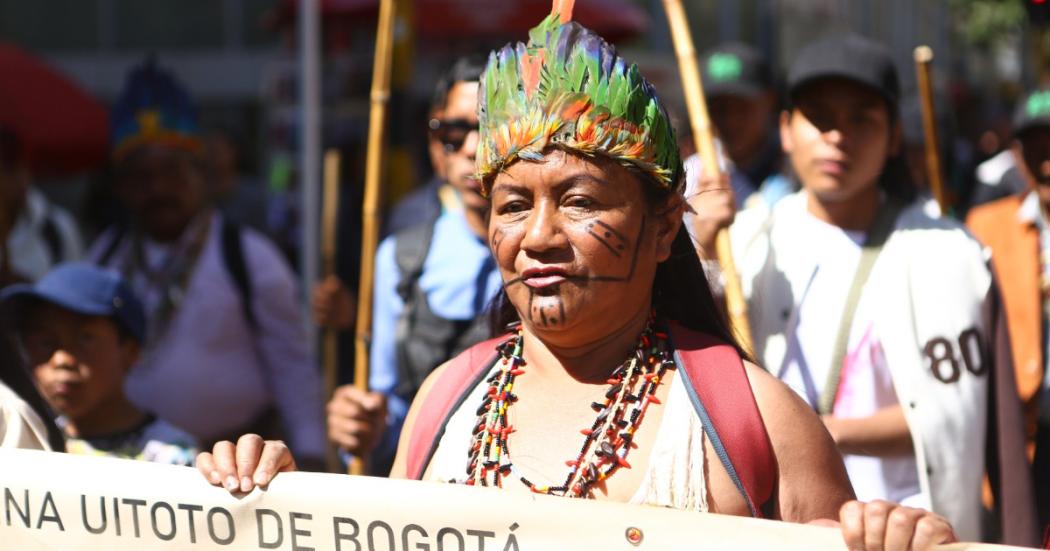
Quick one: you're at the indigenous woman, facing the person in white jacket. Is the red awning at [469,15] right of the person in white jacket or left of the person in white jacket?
left

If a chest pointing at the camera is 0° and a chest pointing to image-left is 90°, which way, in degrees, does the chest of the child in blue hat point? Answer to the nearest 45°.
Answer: approximately 45°

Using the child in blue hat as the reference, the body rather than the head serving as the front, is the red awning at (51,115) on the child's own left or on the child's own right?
on the child's own right

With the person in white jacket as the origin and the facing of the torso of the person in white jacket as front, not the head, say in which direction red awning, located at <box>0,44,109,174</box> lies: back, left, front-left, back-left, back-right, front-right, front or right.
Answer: back-right

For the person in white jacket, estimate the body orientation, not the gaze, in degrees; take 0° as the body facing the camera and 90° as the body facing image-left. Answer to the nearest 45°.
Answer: approximately 0°

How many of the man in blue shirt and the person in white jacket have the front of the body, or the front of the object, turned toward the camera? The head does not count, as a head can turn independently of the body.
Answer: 2

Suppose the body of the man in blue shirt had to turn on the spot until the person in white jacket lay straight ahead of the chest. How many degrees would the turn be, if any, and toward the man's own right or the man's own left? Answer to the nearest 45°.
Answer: approximately 45° to the man's own left

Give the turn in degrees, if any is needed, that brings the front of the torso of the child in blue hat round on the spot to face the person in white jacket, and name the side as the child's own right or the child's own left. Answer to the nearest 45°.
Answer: approximately 90° to the child's own left

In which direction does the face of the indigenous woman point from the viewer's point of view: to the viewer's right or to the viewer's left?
to the viewer's left
